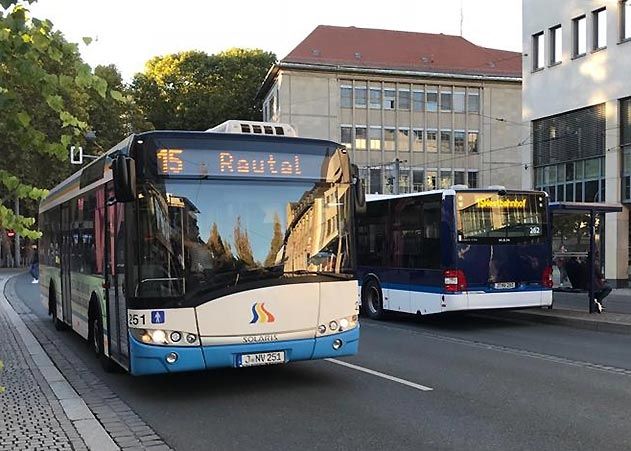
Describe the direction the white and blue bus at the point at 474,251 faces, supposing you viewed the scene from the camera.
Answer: facing away from the viewer and to the left of the viewer

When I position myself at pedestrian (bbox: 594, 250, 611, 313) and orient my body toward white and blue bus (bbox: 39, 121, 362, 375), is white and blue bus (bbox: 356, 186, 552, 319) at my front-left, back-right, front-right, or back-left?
front-right

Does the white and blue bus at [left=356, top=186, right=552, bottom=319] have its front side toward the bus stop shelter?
no

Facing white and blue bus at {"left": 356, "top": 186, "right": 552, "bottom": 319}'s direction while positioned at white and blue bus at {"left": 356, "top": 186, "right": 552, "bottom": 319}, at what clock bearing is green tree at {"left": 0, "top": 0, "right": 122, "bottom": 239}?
The green tree is roughly at 8 o'clock from the white and blue bus.

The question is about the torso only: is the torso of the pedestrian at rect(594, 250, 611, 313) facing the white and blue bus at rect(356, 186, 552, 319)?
no

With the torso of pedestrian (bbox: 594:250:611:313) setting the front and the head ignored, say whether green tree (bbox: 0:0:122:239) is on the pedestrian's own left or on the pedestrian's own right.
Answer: on the pedestrian's own right

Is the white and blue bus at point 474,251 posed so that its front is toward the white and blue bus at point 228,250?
no

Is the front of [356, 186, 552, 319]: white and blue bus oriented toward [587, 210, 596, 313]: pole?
no
